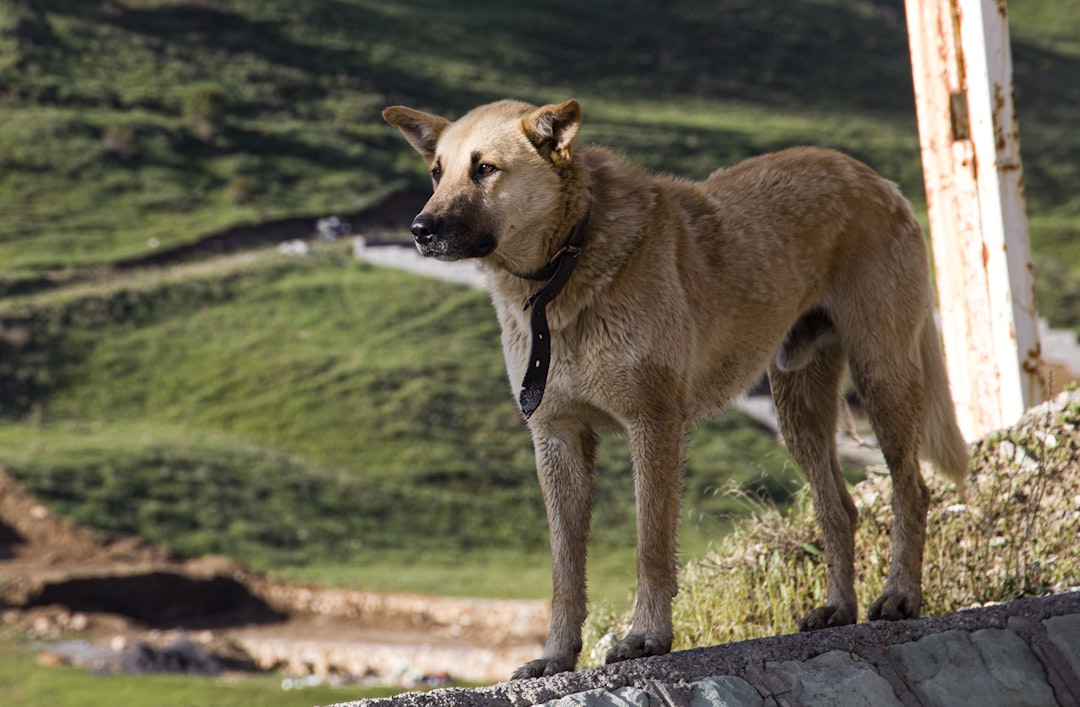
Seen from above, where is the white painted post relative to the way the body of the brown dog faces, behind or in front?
behind

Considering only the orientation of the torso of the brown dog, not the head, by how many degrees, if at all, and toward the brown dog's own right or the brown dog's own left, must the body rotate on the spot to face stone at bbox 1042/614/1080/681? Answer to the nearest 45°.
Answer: approximately 135° to the brown dog's own left

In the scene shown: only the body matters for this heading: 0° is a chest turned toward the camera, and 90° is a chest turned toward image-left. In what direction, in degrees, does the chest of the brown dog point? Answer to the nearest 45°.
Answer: approximately 45°
